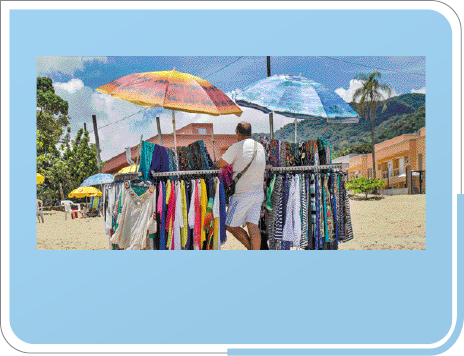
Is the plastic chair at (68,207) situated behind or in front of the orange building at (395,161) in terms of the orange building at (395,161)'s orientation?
in front

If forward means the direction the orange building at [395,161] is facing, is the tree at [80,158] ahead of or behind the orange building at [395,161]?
ahead

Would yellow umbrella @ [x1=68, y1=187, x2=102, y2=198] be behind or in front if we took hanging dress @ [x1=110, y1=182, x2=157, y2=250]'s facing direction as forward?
behind

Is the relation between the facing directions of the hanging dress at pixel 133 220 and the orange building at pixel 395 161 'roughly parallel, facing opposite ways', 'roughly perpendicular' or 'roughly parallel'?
roughly perpendicular

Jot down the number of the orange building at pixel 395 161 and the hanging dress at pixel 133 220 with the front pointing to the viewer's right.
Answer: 0

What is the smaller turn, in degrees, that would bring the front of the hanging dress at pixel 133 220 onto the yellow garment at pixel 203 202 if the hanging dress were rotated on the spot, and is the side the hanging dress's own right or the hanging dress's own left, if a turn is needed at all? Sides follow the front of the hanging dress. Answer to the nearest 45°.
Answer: approximately 90° to the hanging dress's own left

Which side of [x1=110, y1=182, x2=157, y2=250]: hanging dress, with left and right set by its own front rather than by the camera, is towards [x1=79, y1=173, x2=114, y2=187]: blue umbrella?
back

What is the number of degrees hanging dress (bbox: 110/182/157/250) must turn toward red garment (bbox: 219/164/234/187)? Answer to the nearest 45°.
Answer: approximately 90° to its left

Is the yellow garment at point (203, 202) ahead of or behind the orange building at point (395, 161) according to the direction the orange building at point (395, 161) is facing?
ahead

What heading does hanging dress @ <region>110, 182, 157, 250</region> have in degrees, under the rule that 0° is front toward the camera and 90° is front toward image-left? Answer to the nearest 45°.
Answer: approximately 0°
